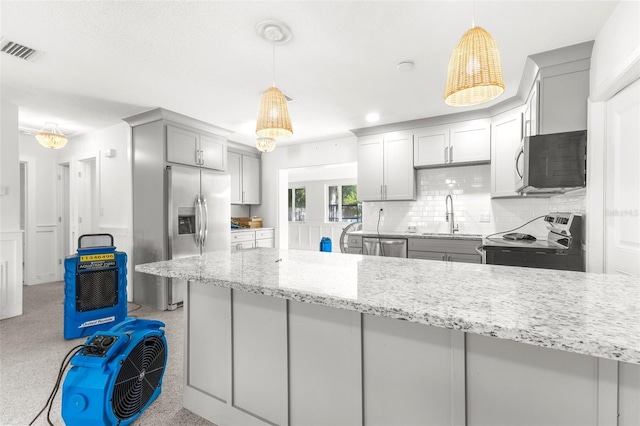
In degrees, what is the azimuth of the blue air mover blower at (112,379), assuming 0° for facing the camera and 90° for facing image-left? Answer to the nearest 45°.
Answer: approximately 315°

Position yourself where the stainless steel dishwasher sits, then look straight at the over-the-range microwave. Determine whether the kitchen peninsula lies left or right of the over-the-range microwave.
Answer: right

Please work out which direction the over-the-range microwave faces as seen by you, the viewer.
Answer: facing to the left of the viewer

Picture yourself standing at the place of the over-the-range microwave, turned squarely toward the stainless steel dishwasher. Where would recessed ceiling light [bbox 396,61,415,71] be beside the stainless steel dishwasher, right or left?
left

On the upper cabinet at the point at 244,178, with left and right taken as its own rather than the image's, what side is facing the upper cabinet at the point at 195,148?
right

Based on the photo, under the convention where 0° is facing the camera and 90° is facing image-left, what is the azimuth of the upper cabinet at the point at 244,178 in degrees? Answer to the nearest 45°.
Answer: approximately 315°

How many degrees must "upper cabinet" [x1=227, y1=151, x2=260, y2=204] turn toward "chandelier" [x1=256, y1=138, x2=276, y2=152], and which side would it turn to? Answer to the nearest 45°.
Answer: approximately 45° to its right
